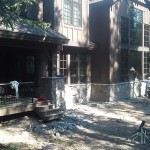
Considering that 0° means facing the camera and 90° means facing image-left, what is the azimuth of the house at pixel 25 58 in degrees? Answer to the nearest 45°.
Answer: approximately 315°

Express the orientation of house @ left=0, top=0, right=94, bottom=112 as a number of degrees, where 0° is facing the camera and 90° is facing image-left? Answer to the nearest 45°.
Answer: approximately 315°
